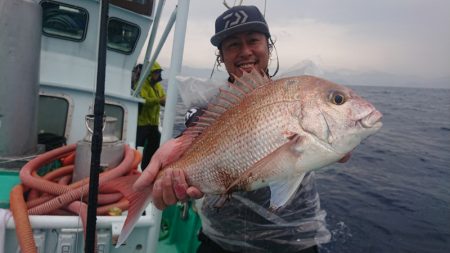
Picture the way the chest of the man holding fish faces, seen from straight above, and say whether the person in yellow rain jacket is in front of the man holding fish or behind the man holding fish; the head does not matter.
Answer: behind

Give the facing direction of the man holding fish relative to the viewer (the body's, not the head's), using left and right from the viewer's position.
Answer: facing the viewer

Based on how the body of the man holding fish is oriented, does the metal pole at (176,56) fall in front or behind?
behind

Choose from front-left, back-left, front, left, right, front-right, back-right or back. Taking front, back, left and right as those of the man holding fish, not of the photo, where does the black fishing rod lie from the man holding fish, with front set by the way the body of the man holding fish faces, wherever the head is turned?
right

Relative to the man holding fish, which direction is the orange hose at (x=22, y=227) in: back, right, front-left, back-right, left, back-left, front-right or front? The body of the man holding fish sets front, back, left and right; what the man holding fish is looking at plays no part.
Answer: right

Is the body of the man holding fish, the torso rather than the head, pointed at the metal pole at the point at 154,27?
no

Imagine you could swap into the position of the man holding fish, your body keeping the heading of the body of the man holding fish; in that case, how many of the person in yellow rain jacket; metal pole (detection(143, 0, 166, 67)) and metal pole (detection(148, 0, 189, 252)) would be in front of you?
0
